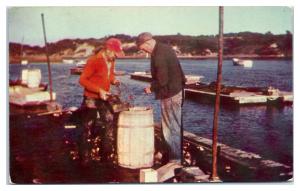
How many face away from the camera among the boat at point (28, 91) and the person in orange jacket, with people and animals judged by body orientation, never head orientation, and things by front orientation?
0

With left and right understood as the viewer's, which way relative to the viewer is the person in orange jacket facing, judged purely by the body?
facing the viewer and to the right of the viewer

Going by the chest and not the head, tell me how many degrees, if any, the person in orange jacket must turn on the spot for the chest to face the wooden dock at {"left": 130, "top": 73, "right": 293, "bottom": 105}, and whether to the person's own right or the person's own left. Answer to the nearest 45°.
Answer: approximately 45° to the person's own left
